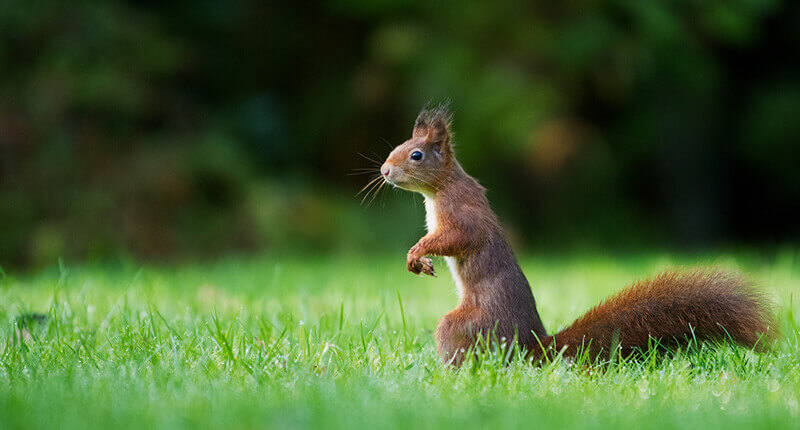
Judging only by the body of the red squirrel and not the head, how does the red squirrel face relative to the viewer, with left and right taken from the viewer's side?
facing to the left of the viewer
